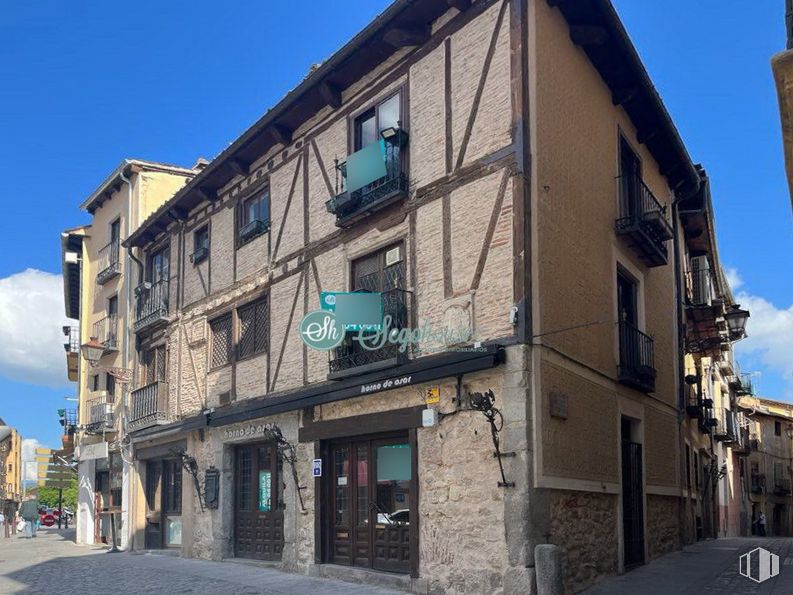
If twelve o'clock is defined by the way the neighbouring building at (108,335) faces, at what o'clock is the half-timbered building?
The half-timbered building is roughly at 10 o'clock from the neighbouring building.

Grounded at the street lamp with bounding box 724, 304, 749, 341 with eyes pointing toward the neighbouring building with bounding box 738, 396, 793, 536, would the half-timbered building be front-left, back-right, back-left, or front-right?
back-left

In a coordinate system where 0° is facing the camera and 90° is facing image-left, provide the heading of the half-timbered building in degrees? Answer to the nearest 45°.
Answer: approximately 45°

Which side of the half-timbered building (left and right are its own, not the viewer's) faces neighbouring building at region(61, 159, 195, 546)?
right

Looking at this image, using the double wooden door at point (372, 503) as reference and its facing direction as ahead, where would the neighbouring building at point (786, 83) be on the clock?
The neighbouring building is roughly at 10 o'clock from the double wooden door.

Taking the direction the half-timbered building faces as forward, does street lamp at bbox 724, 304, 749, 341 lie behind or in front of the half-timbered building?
behind

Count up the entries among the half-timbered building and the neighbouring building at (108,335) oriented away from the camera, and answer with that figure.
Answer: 0
